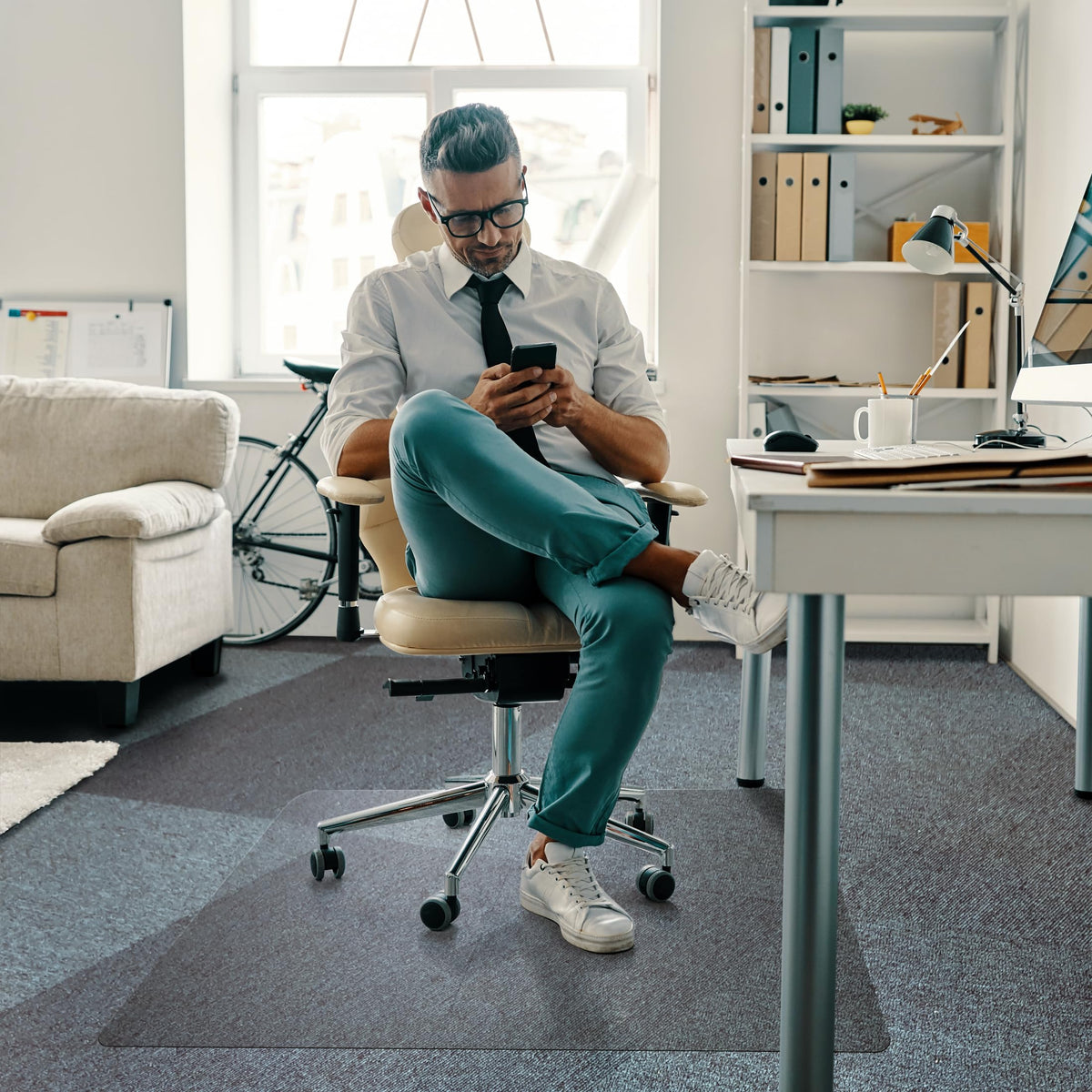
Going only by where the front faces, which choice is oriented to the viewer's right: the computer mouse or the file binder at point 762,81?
the computer mouse

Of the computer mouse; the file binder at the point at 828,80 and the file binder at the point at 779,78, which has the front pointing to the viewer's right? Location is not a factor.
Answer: the computer mouse

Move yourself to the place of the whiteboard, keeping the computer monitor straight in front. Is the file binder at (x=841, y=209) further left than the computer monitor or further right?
left

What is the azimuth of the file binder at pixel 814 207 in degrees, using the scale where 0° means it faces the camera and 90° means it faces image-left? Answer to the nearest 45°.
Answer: approximately 0°

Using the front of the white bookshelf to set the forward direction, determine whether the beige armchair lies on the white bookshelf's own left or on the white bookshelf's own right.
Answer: on the white bookshelf's own right

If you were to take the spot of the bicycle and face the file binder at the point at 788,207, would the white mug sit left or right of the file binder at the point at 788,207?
right
